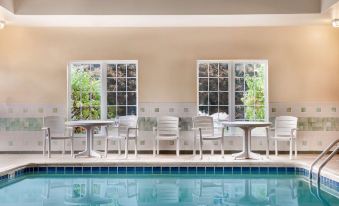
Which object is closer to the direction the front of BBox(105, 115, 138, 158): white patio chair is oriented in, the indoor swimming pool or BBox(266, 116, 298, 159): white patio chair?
the indoor swimming pool

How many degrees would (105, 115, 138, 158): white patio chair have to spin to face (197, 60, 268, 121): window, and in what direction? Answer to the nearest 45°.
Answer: approximately 135° to its left

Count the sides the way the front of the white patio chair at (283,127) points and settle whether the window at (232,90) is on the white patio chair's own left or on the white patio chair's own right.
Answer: on the white patio chair's own right

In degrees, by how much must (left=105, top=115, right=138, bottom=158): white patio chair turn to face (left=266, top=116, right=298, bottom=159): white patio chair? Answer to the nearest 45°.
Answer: approximately 135° to its left

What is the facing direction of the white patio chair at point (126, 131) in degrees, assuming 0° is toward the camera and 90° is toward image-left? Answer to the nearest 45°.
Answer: approximately 45°

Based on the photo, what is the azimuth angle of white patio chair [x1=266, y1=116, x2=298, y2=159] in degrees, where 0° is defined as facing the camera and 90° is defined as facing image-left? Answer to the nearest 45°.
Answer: approximately 45°

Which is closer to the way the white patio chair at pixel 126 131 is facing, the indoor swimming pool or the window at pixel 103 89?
the indoor swimming pool
